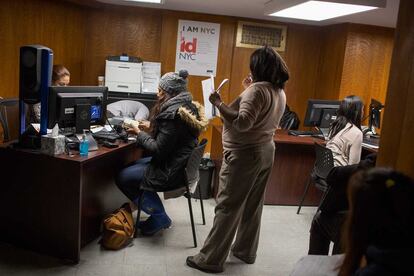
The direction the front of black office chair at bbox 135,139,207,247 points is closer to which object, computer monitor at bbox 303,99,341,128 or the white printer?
the white printer

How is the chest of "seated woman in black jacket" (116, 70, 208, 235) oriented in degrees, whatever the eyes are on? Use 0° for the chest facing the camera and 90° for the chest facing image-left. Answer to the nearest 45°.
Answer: approximately 90°

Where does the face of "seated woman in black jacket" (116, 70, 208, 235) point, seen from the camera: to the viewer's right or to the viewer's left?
to the viewer's left

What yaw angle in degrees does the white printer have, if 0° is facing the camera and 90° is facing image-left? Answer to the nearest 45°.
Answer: approximately 0°

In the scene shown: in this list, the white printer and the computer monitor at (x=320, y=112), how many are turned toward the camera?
1

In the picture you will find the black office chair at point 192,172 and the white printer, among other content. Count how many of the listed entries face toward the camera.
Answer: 1

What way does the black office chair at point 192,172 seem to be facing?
to the viewer's left
